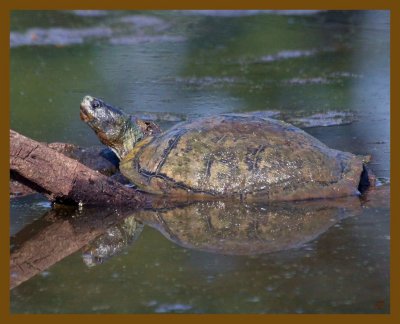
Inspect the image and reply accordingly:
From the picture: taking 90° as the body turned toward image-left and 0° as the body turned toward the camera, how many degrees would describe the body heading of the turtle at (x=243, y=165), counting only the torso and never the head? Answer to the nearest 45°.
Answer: approximately 90°
